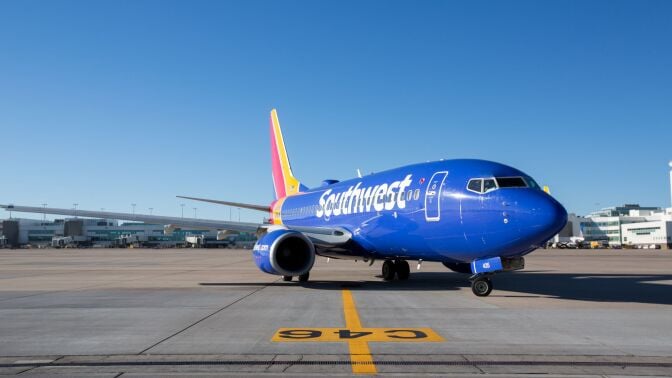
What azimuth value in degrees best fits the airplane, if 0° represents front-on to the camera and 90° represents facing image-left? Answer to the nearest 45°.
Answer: approximately 315°
